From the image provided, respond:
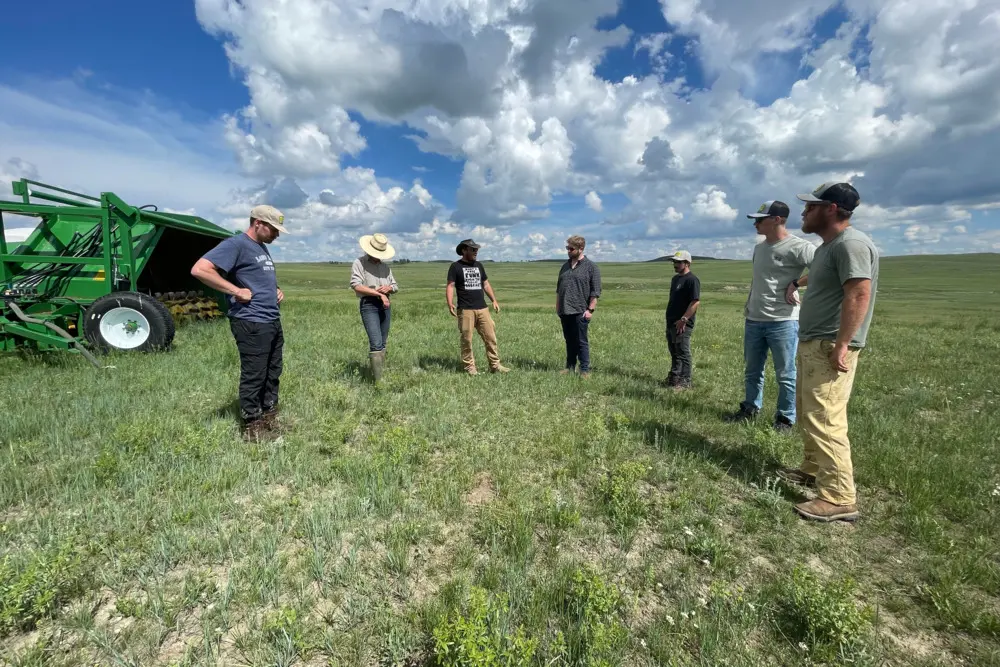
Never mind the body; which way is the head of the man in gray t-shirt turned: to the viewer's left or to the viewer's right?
to the viewer's left

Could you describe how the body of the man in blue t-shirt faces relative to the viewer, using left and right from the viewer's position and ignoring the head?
facing the viewer and to the right of the viewer

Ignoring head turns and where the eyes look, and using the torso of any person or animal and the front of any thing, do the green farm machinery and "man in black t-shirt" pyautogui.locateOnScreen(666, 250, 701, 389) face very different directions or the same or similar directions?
same or similar directions

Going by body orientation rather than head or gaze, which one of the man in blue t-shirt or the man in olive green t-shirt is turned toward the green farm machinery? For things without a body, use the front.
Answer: the man in olive green t-shirt

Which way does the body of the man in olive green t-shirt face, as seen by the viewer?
to the viewer's left

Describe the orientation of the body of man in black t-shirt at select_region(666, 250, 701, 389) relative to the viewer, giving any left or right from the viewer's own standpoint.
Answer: facing the viewer and to the left of the viewer

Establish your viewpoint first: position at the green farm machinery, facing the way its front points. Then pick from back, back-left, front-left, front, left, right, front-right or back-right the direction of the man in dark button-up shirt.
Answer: back-left

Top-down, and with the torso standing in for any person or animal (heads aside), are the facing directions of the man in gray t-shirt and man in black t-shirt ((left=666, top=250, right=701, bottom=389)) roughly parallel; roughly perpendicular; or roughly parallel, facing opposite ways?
roughly parallel

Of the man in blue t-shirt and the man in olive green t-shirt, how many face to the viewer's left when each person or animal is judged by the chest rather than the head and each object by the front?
1

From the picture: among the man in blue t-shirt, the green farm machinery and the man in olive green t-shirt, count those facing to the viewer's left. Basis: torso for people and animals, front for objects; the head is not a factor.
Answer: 2

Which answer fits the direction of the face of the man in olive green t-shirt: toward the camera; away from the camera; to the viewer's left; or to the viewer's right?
to the viewer's left

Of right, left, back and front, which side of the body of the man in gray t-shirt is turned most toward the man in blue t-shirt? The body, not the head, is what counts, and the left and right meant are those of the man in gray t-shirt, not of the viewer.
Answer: front

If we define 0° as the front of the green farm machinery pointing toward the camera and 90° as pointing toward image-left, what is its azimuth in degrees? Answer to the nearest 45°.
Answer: approximately 90°

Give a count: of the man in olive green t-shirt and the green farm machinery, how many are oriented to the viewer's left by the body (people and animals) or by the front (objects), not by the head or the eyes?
2

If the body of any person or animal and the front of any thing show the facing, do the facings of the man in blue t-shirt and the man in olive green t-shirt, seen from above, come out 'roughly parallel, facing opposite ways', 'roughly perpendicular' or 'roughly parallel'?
roughly parallel, facing opposite ways

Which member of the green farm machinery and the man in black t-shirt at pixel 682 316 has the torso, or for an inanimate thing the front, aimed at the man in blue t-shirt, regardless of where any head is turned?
the man in black t-shirt

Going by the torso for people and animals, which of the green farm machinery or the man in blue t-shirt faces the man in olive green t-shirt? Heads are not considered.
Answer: the man in blue t-shirt
